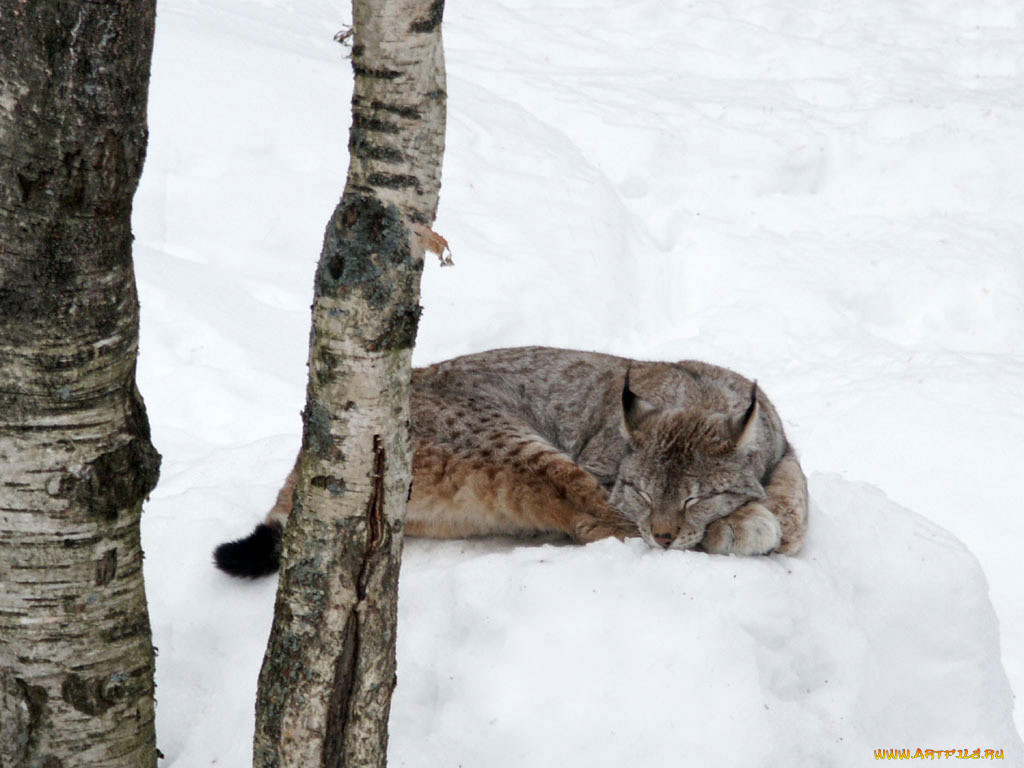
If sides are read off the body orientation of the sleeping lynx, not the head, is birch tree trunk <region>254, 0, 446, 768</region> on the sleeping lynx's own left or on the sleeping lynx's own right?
on the sleeping lynx's own right

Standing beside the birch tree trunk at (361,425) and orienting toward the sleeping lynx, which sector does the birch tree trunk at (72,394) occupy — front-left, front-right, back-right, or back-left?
back-left

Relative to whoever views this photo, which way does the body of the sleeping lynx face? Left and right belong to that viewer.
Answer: facing the viewer and to the right of the viewer

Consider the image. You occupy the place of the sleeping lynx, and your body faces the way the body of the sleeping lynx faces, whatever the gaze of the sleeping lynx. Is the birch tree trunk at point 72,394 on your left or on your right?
on your right
